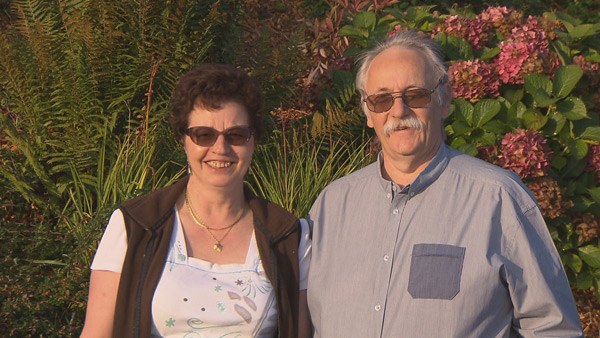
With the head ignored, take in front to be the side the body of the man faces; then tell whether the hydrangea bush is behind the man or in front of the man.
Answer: behind

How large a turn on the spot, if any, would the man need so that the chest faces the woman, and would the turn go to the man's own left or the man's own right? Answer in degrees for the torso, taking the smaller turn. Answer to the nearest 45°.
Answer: approximately 45° to the man's own right

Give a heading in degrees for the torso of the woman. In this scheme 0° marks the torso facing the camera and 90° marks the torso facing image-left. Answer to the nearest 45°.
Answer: approximately 0°

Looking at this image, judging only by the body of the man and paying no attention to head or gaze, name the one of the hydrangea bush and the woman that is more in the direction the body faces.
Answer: the woman

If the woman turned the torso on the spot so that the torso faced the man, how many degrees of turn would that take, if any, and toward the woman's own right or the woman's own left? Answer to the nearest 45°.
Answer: approximately 45° to the woman's own left

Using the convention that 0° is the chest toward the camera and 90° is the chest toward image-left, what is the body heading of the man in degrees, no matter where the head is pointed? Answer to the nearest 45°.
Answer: approximately 45°

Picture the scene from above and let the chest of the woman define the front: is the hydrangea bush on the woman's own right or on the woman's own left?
on the woman's own left

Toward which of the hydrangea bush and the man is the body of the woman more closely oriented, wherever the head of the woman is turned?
the man

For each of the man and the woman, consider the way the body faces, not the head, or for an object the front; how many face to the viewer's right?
0
